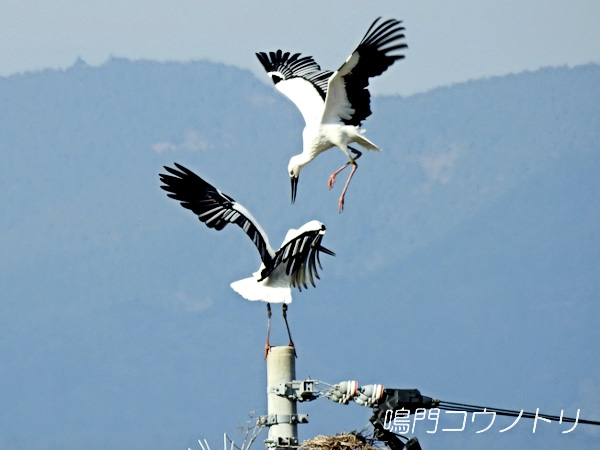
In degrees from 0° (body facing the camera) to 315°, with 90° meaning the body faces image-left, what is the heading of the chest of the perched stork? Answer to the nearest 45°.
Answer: approximately 225°
